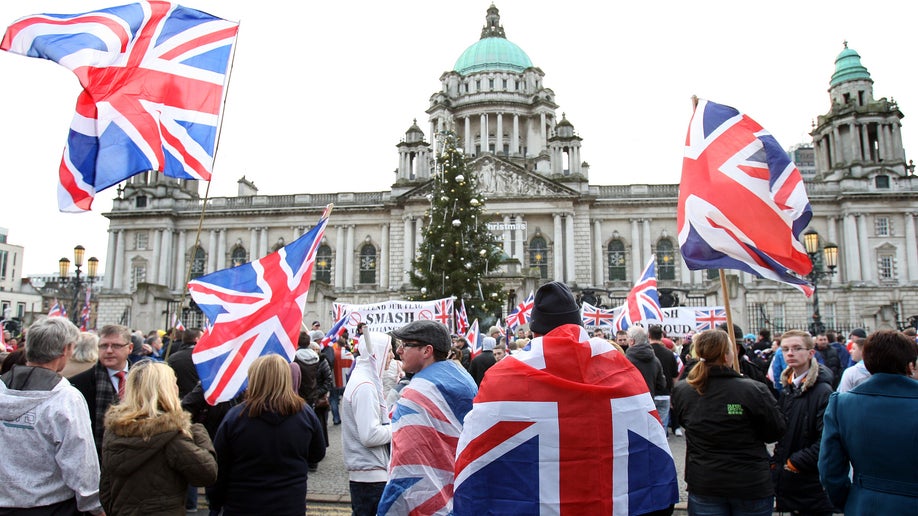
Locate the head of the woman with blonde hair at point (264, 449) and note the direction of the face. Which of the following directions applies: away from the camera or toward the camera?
away from the camera

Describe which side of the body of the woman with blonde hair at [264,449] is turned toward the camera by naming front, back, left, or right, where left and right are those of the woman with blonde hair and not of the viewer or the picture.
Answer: back

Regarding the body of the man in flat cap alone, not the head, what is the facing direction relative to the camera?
to the viewer's left

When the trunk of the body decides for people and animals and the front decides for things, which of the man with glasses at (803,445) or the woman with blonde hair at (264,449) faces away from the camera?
the woman with blonde hair

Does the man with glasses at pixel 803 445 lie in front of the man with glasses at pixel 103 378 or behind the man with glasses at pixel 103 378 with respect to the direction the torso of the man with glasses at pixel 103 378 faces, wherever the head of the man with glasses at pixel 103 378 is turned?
in front

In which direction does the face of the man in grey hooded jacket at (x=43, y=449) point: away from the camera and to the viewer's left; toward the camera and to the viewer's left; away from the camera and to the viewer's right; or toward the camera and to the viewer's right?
away from the camera and to the viewer's right

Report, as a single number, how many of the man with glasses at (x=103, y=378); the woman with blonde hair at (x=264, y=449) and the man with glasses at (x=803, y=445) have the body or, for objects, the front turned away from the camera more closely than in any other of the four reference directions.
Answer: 1
